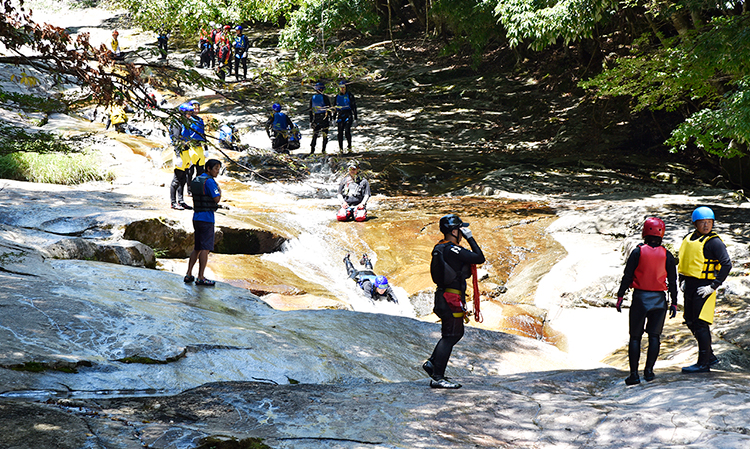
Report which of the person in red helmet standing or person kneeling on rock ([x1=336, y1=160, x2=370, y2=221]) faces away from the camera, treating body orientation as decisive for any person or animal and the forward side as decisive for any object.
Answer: the person in red helmet standing

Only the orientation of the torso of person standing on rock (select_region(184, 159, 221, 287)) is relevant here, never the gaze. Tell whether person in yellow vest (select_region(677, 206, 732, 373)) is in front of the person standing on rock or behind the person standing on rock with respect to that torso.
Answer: in front

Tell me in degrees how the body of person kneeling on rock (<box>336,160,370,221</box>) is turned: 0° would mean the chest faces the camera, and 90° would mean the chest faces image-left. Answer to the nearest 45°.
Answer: approximately 0°

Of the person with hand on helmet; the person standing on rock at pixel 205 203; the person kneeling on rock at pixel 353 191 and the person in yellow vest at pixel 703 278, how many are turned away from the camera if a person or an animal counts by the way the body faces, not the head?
0

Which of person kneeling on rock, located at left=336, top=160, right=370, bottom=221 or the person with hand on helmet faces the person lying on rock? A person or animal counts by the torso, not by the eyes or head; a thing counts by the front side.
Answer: the person kneeling on rock

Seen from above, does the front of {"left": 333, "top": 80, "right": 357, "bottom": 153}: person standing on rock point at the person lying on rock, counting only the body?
yes

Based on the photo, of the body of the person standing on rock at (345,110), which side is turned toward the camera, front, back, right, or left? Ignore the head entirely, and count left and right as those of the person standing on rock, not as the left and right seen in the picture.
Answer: front

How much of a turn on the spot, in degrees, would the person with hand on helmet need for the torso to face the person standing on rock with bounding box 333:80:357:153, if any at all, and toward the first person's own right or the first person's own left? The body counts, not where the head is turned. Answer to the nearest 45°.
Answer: approximately 90° to the first person's own left

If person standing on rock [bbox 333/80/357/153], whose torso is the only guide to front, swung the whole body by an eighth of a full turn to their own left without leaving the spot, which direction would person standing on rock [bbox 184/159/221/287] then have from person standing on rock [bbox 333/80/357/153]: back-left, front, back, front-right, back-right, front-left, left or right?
front-right

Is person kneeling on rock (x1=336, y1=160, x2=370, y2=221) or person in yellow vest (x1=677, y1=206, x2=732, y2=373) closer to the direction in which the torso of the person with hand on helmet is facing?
the person in yellow vest

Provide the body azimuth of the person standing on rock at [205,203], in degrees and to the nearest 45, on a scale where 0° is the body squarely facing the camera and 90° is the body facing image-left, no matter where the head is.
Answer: approximately 270°

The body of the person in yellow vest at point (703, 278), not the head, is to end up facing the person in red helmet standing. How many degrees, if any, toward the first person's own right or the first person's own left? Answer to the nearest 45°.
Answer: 0° — they already face them

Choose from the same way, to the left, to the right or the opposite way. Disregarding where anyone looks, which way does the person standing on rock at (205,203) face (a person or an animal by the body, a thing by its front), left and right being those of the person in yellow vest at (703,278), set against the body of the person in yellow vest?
the opposite way

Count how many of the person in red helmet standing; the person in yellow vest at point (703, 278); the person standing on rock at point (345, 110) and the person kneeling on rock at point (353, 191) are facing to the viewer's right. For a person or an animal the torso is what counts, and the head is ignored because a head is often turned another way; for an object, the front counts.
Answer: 0

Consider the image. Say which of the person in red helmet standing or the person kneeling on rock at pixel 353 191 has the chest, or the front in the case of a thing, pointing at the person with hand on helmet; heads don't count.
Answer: the person kneeling on rock

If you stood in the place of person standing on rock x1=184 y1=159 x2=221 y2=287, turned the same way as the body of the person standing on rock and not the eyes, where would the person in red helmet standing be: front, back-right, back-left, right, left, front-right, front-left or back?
front-right

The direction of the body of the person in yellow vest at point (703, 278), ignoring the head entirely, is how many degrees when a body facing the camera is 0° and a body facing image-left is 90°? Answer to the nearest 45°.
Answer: approximately 45°
